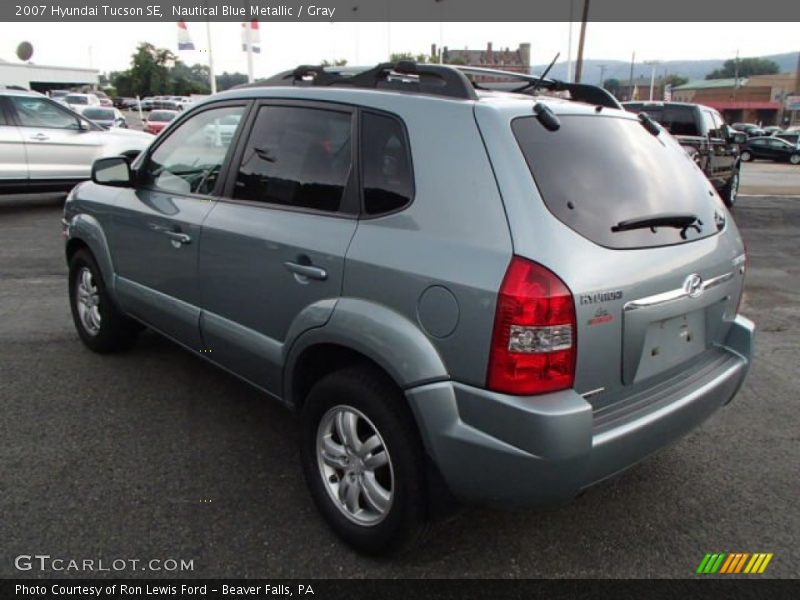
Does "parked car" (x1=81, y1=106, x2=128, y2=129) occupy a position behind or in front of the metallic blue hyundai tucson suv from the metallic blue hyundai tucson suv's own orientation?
in front

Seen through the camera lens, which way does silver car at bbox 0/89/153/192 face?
facing to the right of the viewer

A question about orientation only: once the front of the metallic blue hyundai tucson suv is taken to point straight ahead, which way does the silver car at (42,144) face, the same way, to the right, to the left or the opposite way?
to the right

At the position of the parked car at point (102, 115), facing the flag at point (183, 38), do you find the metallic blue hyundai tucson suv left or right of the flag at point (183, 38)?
right

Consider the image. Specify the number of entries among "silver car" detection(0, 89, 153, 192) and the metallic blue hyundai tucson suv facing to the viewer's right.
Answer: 1

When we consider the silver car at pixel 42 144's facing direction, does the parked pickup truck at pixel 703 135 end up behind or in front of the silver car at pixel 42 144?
in front

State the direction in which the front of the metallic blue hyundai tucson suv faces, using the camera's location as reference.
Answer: facing away from the viewer and to the left of the viewer

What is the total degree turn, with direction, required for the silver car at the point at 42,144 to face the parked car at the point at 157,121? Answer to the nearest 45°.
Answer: approximately 90° to its left

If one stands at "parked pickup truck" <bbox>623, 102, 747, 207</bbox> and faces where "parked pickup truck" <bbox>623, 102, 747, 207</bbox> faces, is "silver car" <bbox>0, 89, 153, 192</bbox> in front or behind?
behind

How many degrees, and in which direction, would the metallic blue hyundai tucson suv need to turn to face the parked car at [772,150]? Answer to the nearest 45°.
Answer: approximately 90° to its right

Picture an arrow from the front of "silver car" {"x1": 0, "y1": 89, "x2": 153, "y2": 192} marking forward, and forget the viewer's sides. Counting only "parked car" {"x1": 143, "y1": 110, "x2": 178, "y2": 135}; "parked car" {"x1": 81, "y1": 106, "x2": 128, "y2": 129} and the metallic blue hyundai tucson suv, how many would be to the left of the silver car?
2

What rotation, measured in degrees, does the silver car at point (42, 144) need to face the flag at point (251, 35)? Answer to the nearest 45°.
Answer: approximately 45° to its left

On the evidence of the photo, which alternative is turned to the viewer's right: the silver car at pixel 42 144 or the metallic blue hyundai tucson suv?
the silver car

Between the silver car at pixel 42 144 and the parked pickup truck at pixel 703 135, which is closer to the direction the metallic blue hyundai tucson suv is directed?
the silver car
